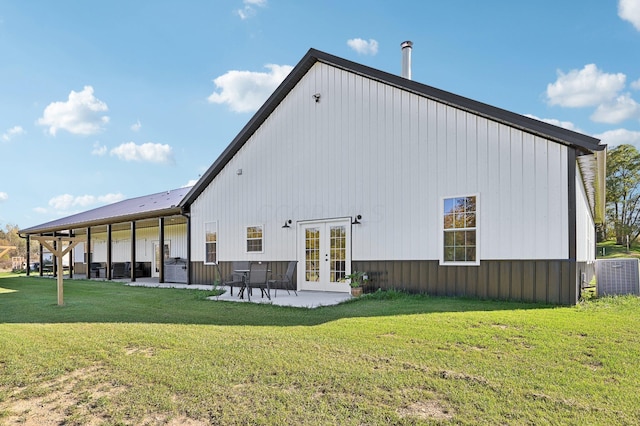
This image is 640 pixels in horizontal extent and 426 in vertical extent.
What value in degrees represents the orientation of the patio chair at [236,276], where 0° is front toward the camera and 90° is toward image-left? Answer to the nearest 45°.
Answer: approximately 270°

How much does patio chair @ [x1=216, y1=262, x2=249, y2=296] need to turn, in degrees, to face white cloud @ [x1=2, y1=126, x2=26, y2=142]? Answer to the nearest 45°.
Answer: approximately 135° to its left
